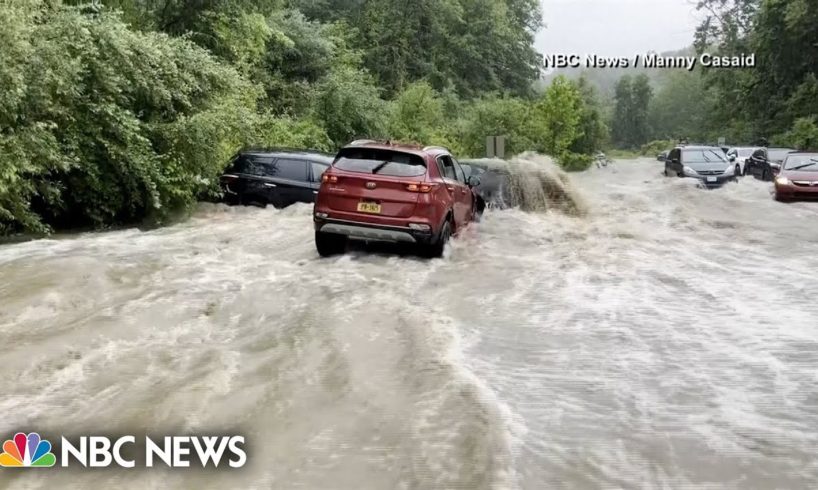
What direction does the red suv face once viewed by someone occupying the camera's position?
facing away from the viewer and to the right of the viewer

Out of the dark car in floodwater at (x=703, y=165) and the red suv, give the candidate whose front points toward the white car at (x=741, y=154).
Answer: the red suv

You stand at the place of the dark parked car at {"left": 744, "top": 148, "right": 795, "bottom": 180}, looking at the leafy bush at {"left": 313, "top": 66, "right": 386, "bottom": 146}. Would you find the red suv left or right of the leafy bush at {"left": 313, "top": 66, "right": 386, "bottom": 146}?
left

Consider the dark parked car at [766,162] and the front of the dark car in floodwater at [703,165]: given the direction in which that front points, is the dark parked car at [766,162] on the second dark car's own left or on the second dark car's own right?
on the second dark car's own left

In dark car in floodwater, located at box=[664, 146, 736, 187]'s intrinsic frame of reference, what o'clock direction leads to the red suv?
The red suv is roughly at 2 o'clock from the dark car in floodwater.

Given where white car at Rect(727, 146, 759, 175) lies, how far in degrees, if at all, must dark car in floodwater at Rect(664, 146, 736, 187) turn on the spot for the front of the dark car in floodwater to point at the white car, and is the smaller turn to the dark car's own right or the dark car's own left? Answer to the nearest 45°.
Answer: approximately 135° to the dark car's own left

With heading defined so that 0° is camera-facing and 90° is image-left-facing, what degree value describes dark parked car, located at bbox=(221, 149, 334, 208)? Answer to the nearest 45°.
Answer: approximately 270°

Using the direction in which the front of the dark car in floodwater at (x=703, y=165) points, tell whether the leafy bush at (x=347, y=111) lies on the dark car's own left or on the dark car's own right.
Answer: on the dark car's own right

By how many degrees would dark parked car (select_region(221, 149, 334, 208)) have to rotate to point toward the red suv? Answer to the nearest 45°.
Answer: approximately 90° to its right

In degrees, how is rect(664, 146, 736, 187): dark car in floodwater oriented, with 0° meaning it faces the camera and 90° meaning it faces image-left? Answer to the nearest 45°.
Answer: approximately 315°

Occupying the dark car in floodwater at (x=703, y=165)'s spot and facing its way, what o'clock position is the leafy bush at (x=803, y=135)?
The leafy bush is roughly at 8 o'clock from the dark car in floodwater.
